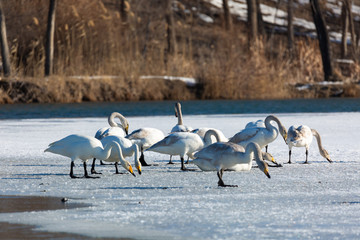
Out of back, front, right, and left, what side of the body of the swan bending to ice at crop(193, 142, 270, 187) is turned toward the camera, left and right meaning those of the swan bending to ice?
right

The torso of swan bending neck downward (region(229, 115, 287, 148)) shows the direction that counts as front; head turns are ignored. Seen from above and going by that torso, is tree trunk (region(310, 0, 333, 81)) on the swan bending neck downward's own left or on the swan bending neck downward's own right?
on the swan bending neck downward's own left

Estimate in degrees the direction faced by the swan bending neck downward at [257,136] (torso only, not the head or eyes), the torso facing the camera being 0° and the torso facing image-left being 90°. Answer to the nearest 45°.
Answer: approximately 270°

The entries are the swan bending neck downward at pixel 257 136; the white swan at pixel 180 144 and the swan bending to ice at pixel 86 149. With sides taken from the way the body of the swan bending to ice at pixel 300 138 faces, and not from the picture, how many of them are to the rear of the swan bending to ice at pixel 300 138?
3

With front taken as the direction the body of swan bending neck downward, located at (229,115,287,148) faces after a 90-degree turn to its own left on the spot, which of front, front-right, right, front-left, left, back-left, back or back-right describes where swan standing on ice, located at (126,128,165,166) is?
left

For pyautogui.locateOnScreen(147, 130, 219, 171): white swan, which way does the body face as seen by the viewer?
to the viewer's right
